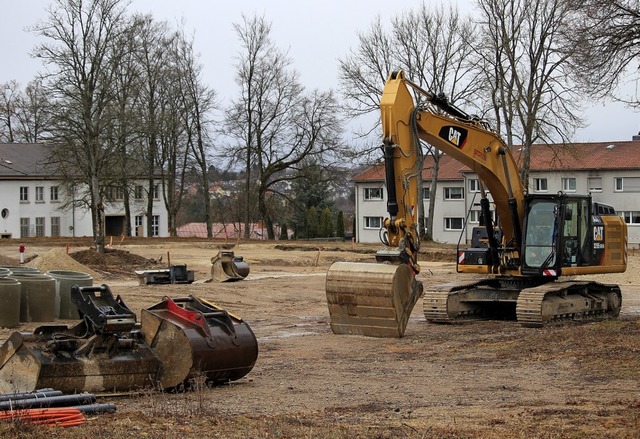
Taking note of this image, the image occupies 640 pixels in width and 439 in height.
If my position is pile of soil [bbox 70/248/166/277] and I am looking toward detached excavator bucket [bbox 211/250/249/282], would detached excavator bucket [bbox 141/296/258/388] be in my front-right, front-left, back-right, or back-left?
front-right

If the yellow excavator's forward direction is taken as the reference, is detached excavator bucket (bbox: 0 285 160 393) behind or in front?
in front

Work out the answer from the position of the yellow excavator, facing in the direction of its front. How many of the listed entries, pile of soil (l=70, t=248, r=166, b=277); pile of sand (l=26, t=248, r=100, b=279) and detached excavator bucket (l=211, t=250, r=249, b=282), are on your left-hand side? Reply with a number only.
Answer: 0

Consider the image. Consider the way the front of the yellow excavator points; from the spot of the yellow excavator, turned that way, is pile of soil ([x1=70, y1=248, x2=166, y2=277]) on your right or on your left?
on your right

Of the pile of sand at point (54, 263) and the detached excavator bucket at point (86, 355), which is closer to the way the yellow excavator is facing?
the detached excavator bucket

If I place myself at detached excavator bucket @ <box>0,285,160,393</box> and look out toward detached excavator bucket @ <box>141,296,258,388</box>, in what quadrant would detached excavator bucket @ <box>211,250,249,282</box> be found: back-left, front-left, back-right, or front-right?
front-left

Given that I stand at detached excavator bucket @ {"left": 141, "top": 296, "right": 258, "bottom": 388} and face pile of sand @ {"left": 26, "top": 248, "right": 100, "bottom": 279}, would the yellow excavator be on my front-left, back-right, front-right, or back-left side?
front-right

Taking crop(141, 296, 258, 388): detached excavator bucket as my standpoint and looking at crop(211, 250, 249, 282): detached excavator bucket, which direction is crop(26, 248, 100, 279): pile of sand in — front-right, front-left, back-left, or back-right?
front-left

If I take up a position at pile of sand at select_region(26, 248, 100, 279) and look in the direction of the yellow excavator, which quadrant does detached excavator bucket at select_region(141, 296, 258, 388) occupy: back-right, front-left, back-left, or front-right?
front-right

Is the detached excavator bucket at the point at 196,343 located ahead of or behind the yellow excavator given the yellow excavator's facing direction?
ahead

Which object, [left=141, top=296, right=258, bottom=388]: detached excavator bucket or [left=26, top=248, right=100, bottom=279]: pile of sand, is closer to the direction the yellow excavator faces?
the detached excavator bucket
